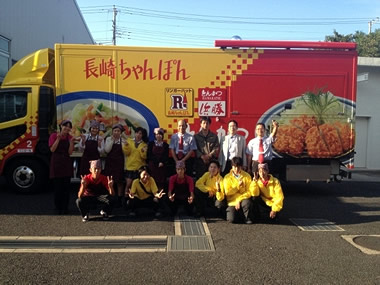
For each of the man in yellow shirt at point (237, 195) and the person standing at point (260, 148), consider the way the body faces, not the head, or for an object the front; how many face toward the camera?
2

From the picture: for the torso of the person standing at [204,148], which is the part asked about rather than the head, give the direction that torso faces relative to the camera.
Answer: toward the camera

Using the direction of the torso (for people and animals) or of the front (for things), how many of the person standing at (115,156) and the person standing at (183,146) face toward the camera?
2

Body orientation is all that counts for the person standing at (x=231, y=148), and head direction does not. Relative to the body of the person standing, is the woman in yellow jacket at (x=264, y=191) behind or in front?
in front

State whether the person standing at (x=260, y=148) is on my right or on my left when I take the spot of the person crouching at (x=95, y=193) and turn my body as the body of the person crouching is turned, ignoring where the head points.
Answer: on my left

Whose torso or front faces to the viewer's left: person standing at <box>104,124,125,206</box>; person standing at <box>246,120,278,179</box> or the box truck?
the box truck

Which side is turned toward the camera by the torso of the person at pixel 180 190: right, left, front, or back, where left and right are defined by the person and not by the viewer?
front

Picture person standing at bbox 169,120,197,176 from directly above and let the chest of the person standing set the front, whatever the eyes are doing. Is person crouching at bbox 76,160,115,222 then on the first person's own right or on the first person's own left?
on the first person's own right

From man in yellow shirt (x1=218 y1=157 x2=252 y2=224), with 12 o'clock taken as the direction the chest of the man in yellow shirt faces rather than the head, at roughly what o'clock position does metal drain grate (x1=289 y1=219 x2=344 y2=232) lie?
The metal drain grate is roughly at 9 o'clock from the man in yellow shirt.

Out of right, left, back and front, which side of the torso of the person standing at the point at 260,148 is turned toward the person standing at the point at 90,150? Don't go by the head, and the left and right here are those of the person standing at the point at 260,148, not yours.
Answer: right

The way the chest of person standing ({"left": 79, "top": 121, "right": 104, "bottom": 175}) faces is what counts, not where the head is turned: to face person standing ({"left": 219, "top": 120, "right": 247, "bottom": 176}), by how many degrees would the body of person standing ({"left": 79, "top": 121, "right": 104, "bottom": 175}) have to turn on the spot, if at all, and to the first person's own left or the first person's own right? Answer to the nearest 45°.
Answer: approximately 90° to the first person's own left

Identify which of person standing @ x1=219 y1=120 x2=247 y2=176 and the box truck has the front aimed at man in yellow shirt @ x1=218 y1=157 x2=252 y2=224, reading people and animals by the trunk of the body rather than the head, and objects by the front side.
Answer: the person standing

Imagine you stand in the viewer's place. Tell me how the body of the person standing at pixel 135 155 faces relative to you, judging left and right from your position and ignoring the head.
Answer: facing the viewer

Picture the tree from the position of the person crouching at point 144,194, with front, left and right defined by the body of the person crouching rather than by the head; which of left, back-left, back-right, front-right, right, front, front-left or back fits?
back-left

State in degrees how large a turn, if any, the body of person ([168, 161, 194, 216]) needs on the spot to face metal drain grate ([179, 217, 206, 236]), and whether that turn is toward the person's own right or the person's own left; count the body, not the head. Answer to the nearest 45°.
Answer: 0° — they already face it
